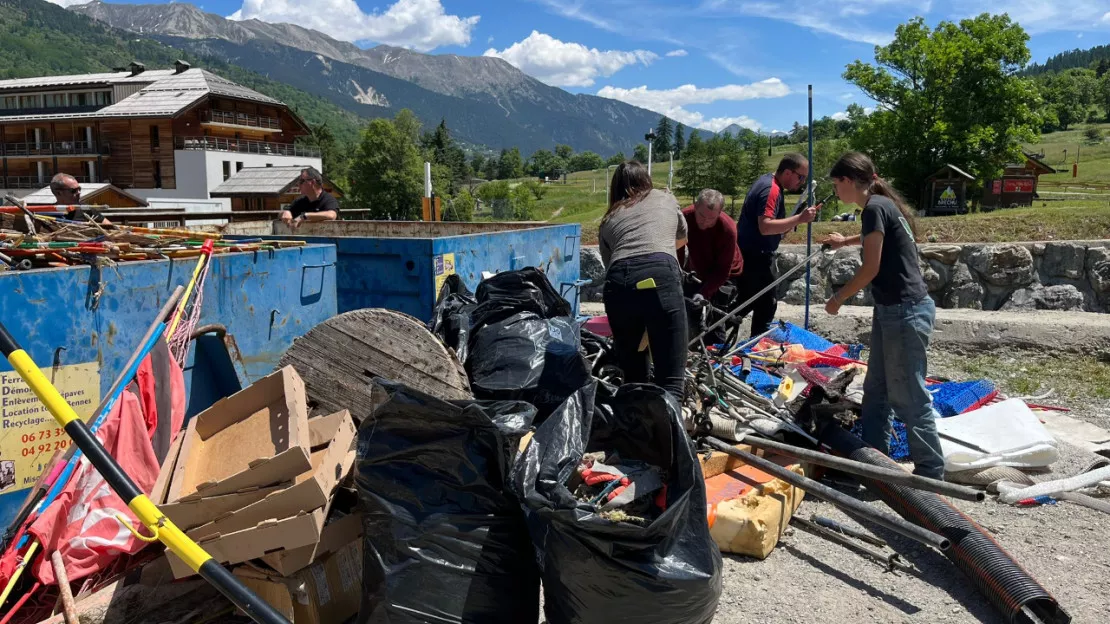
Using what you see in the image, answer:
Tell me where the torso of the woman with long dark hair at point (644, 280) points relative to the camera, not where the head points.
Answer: away from the camera

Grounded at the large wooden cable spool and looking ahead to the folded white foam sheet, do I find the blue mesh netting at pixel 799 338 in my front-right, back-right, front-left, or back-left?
front-left

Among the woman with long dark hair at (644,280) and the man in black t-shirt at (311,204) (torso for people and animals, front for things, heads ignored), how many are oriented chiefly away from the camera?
1

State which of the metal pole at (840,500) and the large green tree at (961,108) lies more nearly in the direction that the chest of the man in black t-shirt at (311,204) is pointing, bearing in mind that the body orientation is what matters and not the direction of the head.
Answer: the metal pole

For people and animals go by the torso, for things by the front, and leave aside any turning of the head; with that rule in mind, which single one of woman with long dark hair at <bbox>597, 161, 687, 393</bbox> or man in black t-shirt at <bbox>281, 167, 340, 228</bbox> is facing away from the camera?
the woman with long dark hair

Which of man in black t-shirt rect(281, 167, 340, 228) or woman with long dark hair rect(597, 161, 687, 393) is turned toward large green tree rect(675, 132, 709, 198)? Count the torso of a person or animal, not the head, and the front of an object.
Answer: the woman with long dark hair

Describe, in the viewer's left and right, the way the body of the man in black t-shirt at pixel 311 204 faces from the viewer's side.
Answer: facing the viewer and to the left of the viewer

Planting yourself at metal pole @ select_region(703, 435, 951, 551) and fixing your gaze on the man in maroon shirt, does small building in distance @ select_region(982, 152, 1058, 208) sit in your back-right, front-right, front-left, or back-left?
front-right

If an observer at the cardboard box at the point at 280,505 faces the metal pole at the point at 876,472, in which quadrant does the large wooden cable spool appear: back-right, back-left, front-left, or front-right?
front-left

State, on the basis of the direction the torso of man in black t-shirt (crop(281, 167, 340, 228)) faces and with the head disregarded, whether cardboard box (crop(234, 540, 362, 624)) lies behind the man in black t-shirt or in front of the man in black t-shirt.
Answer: in front

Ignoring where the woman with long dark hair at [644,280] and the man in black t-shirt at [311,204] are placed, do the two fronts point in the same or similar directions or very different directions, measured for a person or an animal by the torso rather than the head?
very different directions

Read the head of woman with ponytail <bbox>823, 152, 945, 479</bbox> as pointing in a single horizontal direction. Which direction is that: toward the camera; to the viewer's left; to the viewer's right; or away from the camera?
to the viewer's left

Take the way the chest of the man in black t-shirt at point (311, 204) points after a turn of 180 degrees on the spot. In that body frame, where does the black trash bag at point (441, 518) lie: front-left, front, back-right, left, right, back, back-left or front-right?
back-right

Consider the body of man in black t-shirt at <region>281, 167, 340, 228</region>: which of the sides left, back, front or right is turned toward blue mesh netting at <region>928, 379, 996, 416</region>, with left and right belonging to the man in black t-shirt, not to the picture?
left

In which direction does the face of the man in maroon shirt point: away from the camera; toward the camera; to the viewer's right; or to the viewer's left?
toward the camera

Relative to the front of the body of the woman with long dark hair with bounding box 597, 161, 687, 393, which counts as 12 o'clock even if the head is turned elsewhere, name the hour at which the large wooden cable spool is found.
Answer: The large wooden cable spool is roughly at 8 o'clock from the woman with long dark hair.

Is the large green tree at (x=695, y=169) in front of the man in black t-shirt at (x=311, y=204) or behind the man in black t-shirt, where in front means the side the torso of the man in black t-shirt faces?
behind
